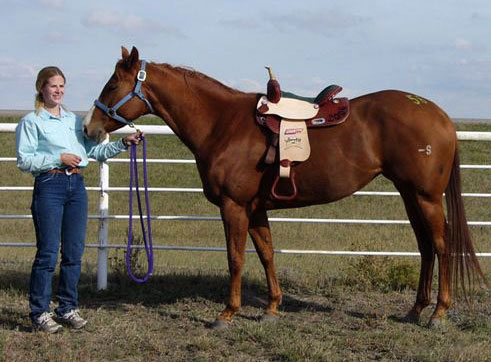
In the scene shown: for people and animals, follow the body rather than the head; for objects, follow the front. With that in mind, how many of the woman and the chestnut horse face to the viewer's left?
1

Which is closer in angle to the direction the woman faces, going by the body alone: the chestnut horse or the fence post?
the chestnut horse

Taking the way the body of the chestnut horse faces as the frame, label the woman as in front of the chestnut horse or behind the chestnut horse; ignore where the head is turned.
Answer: in front

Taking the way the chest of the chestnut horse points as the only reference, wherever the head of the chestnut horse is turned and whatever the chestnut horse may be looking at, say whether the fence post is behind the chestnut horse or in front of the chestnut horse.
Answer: in front

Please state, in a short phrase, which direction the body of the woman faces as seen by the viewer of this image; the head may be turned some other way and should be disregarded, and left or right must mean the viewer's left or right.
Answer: facing the viewer and to the right of the viewer

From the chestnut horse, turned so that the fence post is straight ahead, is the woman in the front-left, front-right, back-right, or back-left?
front-left

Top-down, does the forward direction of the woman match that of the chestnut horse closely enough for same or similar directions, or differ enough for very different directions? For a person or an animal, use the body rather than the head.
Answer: very different directions

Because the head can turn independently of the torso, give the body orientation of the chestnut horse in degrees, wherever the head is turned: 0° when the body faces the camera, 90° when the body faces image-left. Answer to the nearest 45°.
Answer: approximately 90°

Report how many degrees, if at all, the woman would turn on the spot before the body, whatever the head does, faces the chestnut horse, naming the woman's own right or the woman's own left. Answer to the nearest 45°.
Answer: approximately 45° to the woman's own left

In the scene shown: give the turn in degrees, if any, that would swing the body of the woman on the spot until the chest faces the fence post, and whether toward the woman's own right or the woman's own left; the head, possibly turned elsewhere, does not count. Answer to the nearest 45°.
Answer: approximately 135° to the woman's own left
